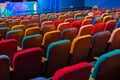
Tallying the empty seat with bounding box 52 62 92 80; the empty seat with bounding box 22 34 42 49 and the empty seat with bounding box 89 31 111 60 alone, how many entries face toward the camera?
0

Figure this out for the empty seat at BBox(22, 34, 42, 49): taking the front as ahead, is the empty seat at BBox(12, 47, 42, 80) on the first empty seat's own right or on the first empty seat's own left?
on the first empty seat's own left

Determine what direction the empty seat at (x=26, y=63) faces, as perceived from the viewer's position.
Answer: facing away from the viewer and to the left of the viewer

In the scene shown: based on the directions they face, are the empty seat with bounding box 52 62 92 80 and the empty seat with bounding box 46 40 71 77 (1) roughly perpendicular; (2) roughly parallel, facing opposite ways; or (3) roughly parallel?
roughly parallel

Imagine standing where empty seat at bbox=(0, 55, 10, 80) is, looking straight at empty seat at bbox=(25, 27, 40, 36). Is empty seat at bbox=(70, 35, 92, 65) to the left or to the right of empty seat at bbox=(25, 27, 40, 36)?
right

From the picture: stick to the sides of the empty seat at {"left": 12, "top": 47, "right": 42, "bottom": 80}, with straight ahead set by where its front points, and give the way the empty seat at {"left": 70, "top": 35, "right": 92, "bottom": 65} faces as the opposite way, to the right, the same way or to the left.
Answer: the same way

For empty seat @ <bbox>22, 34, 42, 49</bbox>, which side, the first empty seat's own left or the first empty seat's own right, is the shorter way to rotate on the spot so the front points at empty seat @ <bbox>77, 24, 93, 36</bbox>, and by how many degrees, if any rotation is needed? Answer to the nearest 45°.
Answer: approximately 90° to the first empty seat's own right

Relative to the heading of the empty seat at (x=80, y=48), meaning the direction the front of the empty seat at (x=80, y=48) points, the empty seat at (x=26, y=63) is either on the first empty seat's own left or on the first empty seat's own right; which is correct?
on the first empty seat's own left

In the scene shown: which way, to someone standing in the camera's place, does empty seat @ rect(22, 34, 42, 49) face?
facing away from the viewer and to the left of the viewer

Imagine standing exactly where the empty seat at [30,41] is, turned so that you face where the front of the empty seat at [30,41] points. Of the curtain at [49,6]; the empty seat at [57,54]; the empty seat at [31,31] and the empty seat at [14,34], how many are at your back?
1

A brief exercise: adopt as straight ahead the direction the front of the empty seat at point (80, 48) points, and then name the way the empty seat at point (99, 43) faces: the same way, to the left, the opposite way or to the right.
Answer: the same way

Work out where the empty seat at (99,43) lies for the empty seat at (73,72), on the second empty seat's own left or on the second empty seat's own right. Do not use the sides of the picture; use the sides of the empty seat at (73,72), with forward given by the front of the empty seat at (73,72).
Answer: on the second empty seat's own right

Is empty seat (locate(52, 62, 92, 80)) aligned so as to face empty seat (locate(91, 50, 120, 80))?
no

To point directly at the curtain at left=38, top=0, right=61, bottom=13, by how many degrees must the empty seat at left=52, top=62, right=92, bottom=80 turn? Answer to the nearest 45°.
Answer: approximately 45° to its right

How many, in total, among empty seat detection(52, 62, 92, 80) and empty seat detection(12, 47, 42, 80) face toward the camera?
0

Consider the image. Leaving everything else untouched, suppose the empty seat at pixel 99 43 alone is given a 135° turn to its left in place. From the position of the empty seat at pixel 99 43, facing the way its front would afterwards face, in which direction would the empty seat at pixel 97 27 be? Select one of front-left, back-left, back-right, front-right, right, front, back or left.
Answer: back

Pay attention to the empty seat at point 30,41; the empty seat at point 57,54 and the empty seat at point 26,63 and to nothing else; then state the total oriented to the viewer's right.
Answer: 0

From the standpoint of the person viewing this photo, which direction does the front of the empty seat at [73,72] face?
facing away from the viewer and to the left of the viewer
